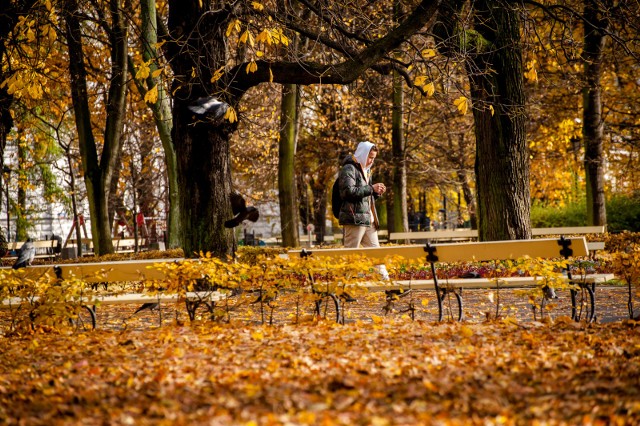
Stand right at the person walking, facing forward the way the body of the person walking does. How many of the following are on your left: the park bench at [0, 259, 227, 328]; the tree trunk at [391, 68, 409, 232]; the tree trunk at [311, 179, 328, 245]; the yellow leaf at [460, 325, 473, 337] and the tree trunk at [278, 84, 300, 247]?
3

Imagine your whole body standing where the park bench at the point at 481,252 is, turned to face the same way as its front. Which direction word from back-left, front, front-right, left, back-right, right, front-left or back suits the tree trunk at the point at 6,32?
back-left

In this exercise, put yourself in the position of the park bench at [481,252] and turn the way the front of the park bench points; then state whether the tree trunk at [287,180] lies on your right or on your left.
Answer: on your left

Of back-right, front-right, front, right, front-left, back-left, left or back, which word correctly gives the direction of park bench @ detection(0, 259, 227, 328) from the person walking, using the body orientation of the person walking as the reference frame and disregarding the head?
back-right

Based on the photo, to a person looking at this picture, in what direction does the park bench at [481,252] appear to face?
facing away from the viewer and to the right of the viewer

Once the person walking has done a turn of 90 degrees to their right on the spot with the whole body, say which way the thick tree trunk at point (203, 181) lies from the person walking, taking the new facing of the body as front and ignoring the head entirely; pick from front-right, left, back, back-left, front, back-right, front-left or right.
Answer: right

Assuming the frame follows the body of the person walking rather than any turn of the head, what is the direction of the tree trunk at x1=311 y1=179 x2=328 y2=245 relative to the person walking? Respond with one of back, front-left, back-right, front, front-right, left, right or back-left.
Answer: left

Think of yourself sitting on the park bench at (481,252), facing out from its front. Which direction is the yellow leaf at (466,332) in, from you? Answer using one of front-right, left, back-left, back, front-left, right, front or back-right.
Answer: back-right

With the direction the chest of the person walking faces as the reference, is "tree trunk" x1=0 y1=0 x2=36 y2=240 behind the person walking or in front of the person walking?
behind

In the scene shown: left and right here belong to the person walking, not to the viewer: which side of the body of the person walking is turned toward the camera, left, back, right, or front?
right

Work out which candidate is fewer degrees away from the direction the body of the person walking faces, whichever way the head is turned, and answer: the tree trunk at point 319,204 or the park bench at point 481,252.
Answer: the park bench

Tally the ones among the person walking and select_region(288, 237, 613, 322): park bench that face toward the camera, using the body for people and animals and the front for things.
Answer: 0

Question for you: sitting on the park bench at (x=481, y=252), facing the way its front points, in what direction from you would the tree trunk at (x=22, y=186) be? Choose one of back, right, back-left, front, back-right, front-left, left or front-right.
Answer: left

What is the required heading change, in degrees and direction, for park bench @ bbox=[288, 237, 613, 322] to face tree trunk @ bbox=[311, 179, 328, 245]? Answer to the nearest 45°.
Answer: approximately 45° to its left

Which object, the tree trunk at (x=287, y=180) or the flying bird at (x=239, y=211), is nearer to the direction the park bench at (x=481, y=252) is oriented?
the tree trunk
